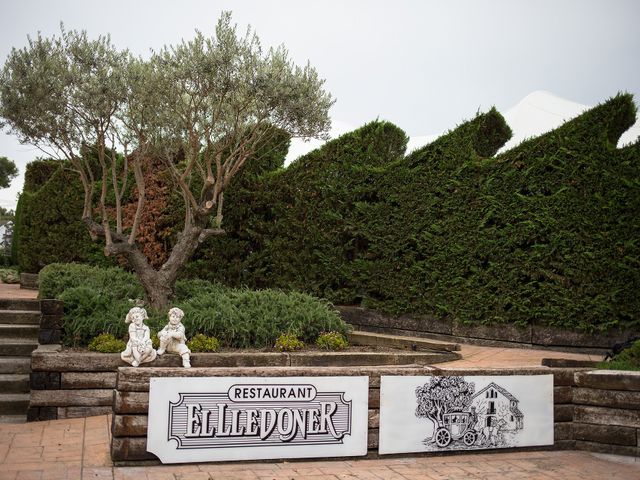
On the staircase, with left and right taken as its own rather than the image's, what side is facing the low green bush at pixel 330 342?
left

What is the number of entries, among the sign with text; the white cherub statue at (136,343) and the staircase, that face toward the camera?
3

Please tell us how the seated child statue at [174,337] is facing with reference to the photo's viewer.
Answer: facing the viewer

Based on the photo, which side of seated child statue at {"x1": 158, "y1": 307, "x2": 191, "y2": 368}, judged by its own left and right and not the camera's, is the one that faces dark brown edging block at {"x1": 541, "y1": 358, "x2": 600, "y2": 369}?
left

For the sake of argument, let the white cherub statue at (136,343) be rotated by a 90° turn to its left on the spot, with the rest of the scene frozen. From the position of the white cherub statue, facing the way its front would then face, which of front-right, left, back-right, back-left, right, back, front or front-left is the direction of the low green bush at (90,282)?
left

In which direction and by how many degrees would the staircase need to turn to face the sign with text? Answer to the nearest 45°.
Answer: approximately 45° to its left

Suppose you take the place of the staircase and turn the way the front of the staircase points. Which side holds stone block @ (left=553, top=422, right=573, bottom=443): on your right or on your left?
on your left

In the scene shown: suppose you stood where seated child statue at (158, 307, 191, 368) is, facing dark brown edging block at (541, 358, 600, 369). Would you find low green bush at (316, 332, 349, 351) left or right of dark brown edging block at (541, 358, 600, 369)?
left

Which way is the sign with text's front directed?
toward the camera

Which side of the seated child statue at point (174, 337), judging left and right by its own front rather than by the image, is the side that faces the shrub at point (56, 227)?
back

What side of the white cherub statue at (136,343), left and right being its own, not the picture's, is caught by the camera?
front

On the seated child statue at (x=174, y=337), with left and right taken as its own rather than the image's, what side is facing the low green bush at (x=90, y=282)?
back
